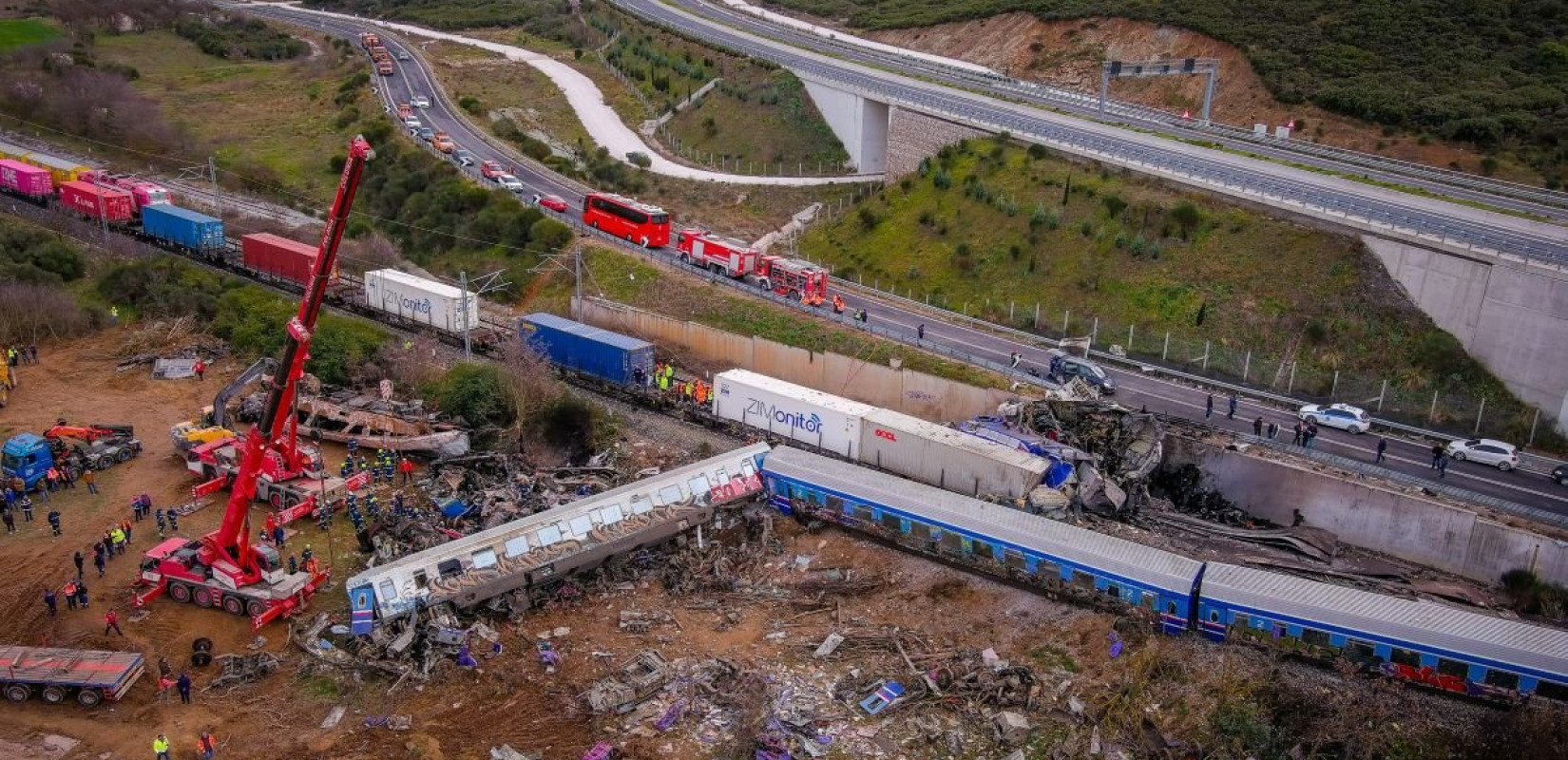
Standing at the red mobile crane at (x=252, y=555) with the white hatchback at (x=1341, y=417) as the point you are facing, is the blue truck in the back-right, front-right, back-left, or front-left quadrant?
back-left

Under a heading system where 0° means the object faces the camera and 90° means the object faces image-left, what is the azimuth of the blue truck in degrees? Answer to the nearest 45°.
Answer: approximately 45°

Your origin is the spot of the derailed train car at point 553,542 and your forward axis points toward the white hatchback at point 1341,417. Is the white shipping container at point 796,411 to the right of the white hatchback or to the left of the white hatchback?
left
